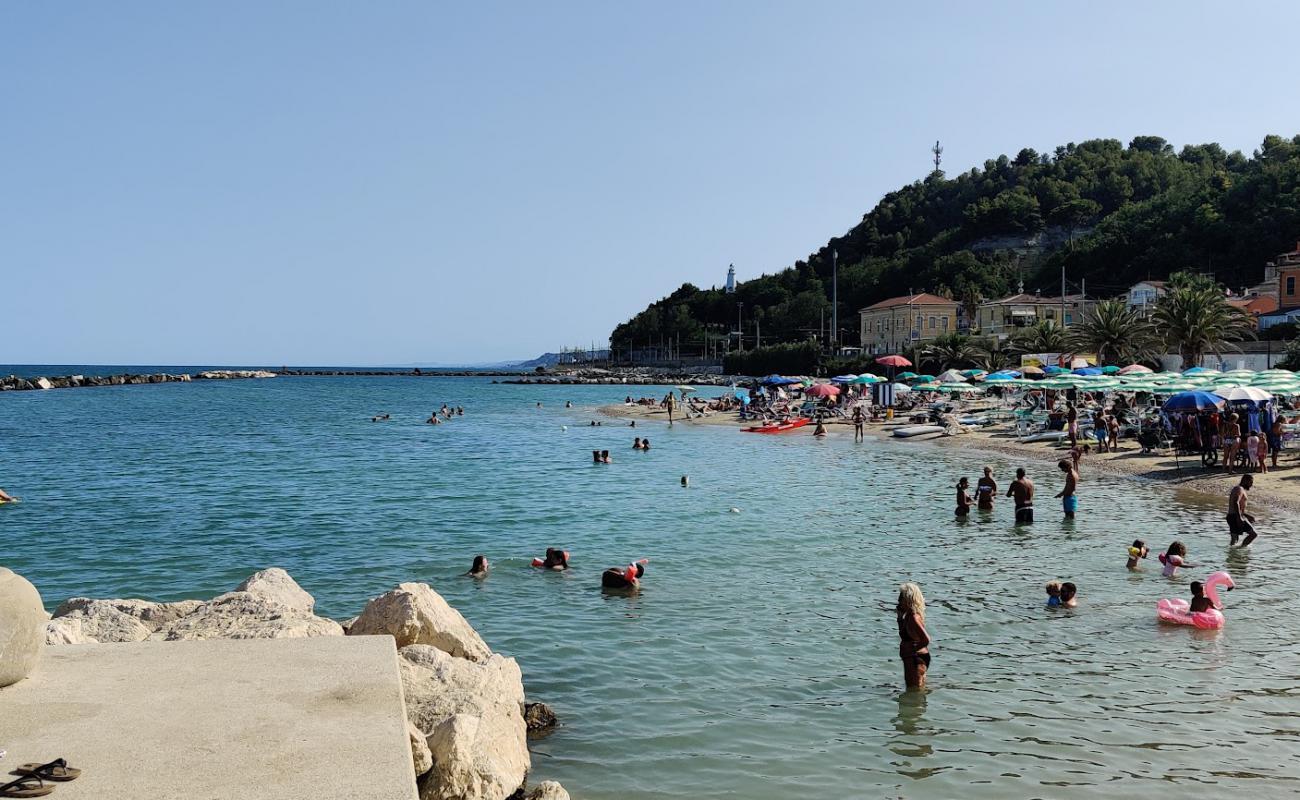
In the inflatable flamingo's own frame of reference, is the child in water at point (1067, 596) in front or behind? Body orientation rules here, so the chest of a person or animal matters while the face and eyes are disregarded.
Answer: behind

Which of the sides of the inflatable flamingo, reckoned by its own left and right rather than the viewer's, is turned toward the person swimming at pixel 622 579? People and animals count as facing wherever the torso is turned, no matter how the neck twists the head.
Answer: back

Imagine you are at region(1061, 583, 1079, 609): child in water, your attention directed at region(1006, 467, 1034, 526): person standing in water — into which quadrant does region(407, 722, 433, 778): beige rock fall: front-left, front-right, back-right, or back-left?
back-left

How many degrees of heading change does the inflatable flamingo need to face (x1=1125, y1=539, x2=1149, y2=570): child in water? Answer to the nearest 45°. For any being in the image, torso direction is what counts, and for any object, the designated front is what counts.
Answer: approximately 90° to its left

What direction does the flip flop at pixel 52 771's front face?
to the viewer's right

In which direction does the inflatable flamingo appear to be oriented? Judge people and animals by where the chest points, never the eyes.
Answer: to the viewer's right

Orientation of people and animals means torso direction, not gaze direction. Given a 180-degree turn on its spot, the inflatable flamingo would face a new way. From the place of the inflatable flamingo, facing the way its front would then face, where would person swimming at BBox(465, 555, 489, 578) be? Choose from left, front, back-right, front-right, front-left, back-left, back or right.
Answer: front

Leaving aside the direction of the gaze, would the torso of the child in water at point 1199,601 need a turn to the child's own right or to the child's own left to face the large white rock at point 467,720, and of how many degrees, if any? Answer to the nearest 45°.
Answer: approximately 135° to the child's own right
